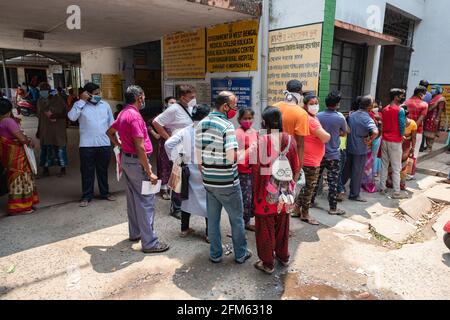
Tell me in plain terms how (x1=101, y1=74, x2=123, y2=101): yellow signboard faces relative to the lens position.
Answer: facing the viewer

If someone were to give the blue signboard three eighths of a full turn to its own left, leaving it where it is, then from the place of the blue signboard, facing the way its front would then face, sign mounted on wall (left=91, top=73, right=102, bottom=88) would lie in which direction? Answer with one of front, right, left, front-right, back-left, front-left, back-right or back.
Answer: left

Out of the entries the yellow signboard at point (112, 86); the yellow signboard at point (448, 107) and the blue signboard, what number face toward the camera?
3

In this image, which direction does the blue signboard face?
toward the camera

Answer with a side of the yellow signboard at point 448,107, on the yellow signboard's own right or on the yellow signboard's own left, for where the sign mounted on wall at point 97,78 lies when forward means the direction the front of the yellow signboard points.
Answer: on the yellow signboard's own right

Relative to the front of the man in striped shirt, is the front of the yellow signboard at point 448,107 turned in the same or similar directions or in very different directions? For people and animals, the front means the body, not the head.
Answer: very different directions

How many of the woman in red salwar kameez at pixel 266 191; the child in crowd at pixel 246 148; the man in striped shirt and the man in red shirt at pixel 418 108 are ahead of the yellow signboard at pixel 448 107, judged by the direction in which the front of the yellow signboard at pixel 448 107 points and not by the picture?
4

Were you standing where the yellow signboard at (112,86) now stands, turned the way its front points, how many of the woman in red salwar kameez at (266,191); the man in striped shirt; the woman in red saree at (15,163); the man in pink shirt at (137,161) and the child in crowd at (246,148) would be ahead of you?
5

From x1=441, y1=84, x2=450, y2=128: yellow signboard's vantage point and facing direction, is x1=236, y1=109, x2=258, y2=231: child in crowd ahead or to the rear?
ahead

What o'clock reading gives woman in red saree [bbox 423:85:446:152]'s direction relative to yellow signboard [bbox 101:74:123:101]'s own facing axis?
The woman in red saree is roughly at 10 o'clock from the yellow signboard.

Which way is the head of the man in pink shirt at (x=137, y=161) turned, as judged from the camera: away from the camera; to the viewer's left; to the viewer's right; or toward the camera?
to the viewer's right
